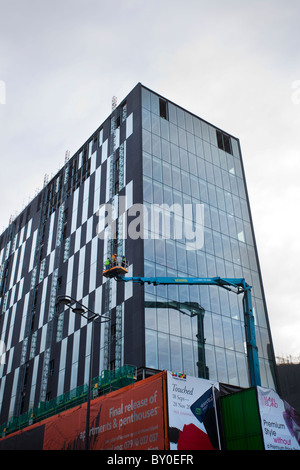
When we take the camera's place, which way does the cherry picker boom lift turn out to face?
facing to the left of the viewer
